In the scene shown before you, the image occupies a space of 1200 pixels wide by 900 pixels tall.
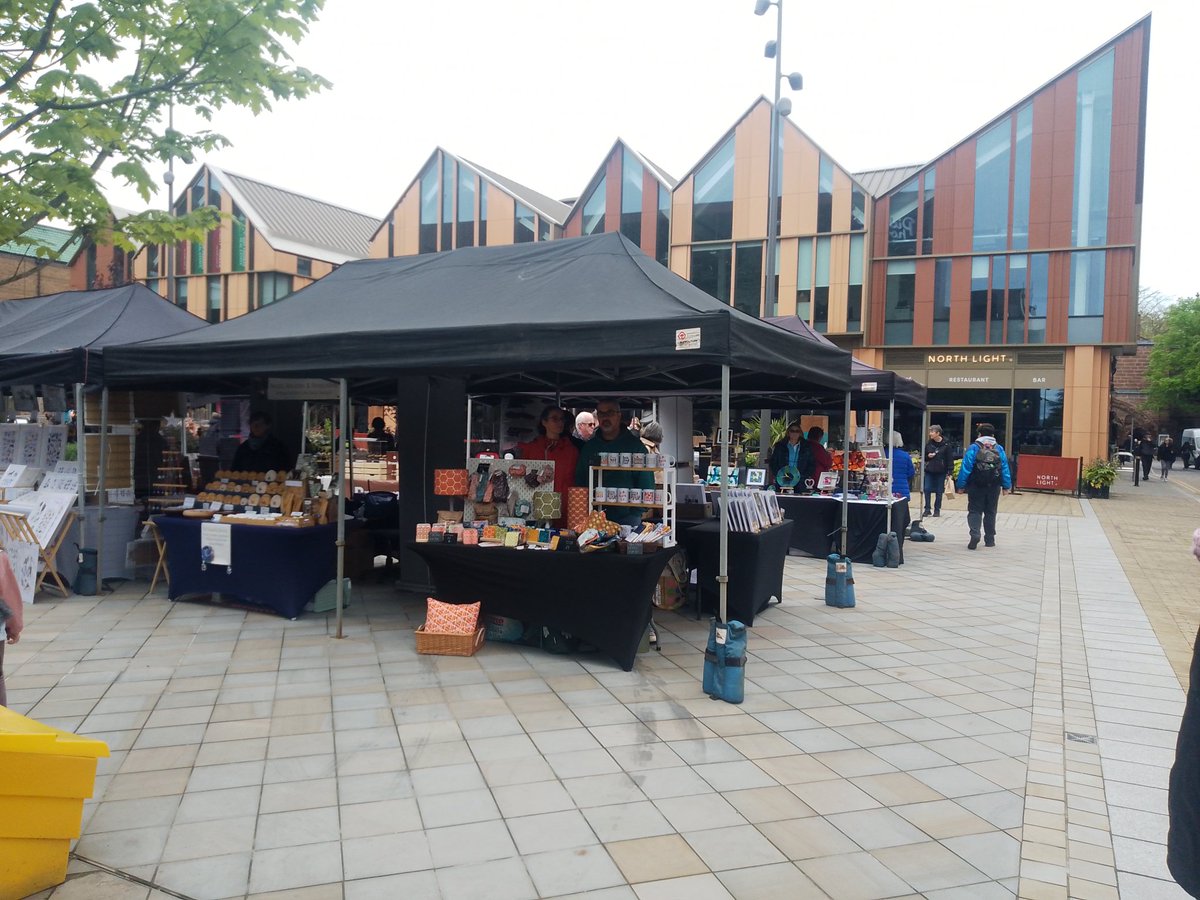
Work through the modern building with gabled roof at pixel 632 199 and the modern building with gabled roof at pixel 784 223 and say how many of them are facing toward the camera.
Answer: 2

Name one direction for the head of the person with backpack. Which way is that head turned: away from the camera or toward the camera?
away from the camera

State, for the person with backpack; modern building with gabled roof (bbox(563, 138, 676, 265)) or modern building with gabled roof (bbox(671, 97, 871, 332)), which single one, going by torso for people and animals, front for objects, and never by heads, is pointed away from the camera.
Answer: the person with backpack

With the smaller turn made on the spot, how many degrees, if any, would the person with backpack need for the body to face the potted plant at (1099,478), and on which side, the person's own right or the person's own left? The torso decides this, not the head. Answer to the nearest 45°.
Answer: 0° — they already face it

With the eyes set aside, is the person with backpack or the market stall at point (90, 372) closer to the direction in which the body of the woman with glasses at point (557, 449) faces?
the market stall

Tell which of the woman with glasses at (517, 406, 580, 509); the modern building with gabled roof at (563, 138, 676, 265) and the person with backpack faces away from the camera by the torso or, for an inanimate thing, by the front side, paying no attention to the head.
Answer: the person with backpack

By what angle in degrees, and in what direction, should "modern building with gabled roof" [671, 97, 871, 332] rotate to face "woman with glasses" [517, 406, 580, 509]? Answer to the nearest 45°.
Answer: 0° — it already faces them

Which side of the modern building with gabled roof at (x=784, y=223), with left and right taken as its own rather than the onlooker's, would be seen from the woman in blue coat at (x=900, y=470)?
front

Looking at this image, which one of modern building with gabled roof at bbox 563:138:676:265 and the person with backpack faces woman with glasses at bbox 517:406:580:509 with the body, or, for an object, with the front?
the modern building with gabled roof

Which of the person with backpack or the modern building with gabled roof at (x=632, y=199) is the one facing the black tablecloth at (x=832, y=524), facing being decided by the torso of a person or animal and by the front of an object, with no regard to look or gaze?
the modern building with gabled roof

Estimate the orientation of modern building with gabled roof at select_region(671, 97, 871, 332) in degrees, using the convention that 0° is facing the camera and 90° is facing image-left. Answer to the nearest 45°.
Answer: approximately 0°
